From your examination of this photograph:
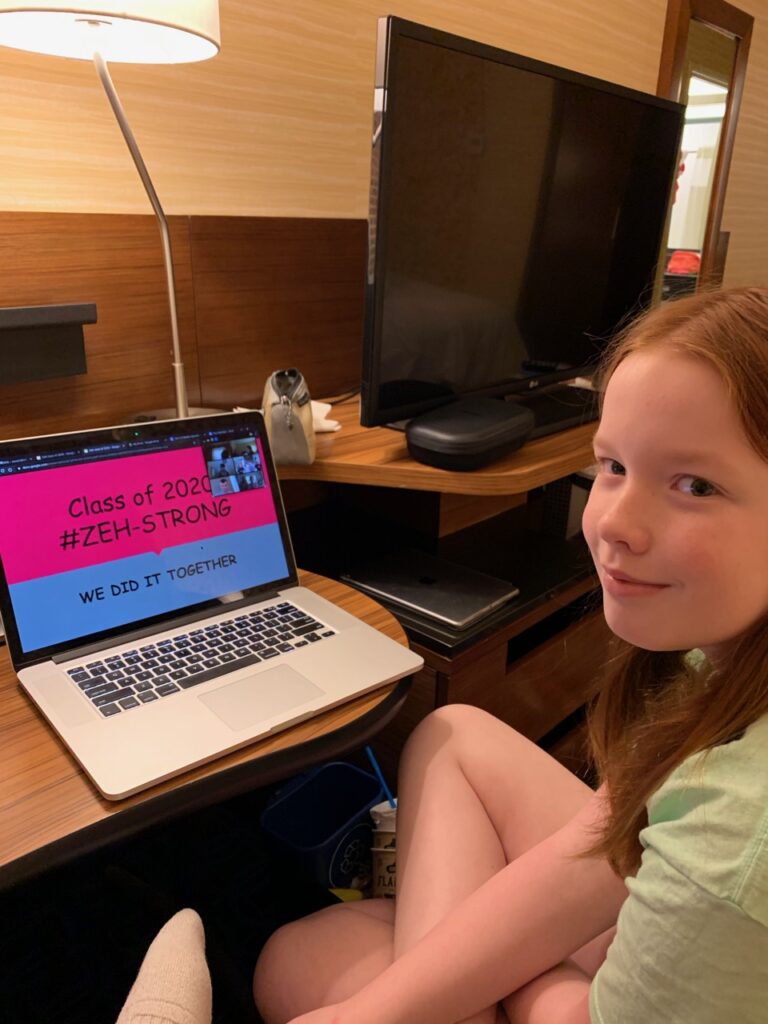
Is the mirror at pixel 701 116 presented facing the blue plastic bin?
no

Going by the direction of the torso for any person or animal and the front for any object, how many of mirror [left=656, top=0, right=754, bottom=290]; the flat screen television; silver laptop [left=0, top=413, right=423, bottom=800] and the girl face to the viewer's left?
1

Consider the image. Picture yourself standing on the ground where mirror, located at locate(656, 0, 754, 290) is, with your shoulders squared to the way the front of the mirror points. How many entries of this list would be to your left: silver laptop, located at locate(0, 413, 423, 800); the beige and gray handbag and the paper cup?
0

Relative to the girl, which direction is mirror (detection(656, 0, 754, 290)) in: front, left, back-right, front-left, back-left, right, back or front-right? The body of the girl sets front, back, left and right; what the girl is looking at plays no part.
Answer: right

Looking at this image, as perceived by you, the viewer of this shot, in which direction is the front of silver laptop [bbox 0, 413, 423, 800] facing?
facing the viewer and to the right of the viewer

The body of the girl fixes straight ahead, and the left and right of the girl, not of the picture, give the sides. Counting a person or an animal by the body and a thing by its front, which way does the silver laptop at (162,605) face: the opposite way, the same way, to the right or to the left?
the opposite way

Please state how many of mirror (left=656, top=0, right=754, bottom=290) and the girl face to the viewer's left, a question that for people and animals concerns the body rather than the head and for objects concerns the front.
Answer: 1

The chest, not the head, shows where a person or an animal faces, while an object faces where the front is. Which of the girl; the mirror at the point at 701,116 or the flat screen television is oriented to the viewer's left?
the girl

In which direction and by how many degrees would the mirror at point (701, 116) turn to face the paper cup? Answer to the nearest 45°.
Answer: approximately 45° to its right

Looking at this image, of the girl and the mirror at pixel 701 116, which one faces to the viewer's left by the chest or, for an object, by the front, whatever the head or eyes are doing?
the girl

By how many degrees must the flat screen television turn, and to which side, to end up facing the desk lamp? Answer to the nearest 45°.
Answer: approximately 90° to its right

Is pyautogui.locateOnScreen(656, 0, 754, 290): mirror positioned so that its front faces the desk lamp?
no

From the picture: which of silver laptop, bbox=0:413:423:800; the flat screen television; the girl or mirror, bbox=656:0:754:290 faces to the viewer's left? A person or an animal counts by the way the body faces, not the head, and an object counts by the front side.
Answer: the girl

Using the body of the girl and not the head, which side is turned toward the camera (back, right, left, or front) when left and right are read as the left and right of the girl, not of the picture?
left
